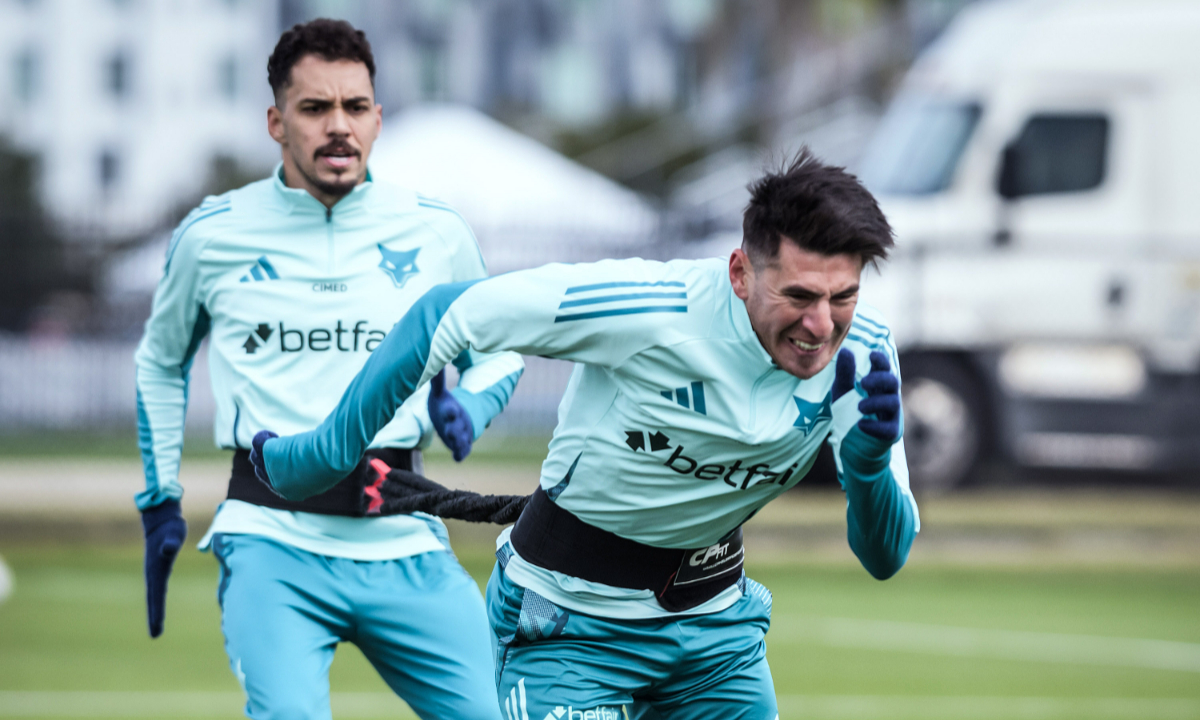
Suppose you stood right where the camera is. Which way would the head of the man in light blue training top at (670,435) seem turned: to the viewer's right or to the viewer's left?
to the viewer's right

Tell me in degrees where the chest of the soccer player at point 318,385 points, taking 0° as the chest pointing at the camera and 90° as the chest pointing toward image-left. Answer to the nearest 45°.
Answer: approximately 0°

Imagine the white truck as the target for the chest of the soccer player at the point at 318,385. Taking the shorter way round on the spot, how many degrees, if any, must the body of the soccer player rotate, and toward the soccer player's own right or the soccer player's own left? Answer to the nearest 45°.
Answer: approximately 135° to the soccer player's own left

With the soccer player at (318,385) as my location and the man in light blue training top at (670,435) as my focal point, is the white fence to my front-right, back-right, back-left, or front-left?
back-left

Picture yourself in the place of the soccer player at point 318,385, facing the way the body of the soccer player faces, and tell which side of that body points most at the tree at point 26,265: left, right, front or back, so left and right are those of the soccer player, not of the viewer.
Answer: back

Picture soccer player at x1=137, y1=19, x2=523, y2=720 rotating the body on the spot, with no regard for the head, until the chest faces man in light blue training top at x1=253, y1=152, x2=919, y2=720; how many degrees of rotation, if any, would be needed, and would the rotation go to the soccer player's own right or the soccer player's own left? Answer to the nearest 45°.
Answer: approximately 45° to the soccer player's own left

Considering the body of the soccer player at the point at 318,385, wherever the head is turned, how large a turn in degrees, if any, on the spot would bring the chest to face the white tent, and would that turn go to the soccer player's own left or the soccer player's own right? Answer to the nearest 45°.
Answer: approximately 180°

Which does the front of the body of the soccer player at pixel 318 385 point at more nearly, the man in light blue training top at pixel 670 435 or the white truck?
the man in light blue training top

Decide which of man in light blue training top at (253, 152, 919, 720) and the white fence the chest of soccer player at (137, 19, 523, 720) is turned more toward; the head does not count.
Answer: the man in light blue training top

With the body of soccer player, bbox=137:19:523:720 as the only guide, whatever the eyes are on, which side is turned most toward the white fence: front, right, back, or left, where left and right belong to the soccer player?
back
